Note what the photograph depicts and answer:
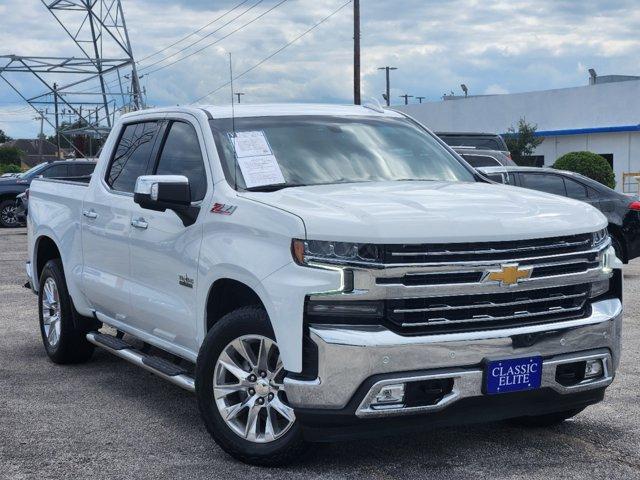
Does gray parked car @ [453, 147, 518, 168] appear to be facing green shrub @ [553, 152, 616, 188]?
no

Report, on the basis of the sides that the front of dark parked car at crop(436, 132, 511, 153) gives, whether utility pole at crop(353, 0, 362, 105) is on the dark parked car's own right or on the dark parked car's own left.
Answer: on the dark parked car's own right

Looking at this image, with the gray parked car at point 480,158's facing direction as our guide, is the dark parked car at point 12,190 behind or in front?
in front

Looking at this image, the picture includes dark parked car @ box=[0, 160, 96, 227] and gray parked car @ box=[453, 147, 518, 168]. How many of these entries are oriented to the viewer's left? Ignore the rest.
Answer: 2

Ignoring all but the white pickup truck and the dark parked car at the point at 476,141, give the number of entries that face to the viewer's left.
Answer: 1

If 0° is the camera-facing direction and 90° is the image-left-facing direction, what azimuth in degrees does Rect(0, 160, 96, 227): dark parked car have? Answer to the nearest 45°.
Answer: approximately 90°

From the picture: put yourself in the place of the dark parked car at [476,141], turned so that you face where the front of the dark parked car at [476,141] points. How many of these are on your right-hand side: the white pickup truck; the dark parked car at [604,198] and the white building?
1

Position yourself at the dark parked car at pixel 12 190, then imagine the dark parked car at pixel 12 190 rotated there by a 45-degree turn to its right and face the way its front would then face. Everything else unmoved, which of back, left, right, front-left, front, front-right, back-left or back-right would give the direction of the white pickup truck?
back-left

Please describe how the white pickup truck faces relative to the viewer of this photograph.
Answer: facing the viewer and to the right of the viewer

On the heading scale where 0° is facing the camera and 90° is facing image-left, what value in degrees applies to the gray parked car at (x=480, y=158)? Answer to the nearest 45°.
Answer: approximately 90°

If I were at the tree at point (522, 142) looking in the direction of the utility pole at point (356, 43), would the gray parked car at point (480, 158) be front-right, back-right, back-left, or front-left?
front-left
